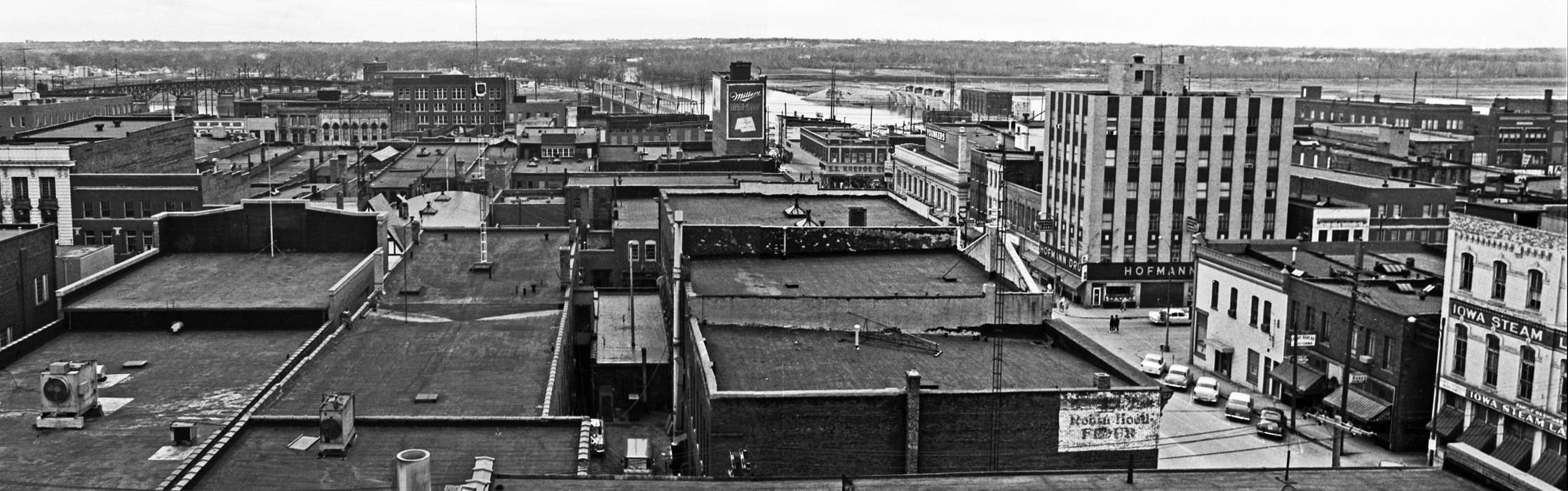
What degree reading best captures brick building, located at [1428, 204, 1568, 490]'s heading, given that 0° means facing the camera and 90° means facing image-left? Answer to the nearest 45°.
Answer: approximately 45°

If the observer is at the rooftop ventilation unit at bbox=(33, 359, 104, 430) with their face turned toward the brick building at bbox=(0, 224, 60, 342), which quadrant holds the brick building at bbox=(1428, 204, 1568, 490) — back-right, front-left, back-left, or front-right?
back-right
